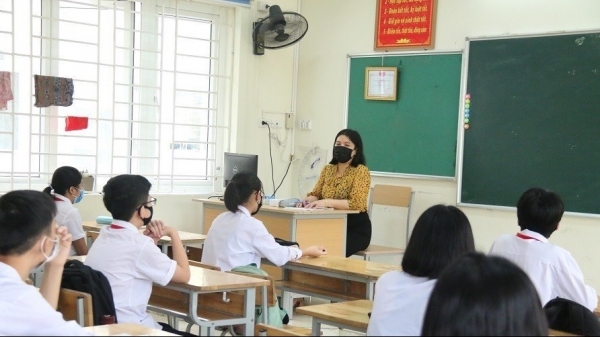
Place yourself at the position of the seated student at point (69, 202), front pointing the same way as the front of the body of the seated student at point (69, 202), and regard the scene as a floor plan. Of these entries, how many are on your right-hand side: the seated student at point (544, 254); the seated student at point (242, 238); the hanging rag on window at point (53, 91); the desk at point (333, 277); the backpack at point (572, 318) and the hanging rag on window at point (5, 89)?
4

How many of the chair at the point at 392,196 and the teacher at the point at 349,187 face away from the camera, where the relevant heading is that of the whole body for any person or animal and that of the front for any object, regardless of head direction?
0

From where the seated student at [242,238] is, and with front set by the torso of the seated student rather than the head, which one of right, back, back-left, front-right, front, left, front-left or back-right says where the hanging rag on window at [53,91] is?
left

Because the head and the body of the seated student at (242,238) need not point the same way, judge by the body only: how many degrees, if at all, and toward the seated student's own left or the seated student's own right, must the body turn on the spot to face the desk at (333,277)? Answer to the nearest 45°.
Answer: approximately 45° to the seated student's own right

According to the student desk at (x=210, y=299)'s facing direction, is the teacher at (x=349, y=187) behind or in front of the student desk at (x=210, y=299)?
behind

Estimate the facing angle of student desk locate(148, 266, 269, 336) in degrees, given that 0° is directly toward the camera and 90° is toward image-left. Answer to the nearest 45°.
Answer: approximately 45°

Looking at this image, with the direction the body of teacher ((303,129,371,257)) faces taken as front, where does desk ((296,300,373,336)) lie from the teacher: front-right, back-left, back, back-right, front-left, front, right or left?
front-left

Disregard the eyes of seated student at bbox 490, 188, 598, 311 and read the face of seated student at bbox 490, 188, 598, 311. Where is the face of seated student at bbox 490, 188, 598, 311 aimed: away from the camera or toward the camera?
away from the camera

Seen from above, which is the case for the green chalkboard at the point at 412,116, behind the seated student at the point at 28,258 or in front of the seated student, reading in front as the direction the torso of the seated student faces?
in front

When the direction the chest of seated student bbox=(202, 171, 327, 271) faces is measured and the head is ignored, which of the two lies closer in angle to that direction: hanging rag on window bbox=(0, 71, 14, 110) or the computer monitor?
the computer monitor
